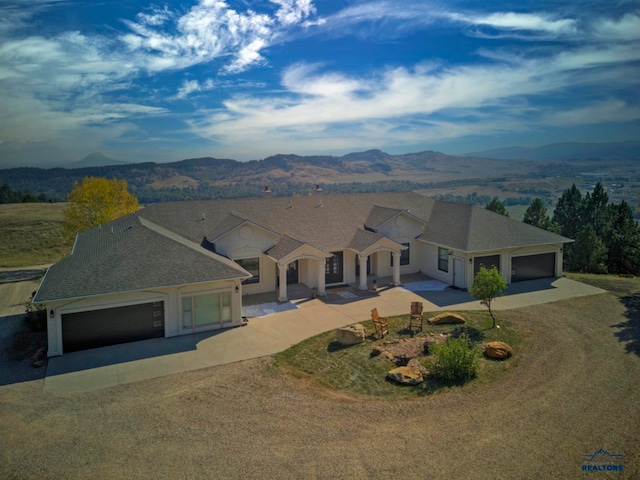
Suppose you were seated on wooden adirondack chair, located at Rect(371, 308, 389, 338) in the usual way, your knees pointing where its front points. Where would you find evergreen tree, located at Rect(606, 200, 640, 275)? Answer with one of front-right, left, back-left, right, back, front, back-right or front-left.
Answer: left

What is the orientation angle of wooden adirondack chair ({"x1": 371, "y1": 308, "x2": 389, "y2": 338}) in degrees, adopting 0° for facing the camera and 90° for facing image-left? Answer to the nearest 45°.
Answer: approximately 315°

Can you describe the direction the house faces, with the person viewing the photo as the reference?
facing the viewer and to the right of the viewer

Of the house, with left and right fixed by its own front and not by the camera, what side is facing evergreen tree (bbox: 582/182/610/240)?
left

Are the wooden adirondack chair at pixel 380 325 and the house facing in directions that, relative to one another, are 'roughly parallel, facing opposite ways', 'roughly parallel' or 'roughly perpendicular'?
roughly parallel

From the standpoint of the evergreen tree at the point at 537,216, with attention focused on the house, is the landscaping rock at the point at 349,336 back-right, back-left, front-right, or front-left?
front-left

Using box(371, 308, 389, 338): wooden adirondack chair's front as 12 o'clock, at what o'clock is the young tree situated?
The young tree is roughly at 10 o'clock from the wooden adirondack chair.

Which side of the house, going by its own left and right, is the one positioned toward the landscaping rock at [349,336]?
front

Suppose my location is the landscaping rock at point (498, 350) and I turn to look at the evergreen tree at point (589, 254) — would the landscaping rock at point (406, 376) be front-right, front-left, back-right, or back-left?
back-left

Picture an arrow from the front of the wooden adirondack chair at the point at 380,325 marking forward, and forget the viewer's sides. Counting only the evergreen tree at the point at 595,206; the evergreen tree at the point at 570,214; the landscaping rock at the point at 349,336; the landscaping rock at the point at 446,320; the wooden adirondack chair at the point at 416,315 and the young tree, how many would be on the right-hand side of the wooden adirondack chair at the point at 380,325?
1

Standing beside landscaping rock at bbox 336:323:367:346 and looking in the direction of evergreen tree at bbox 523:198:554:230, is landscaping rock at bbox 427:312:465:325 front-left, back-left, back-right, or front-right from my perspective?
front-right
